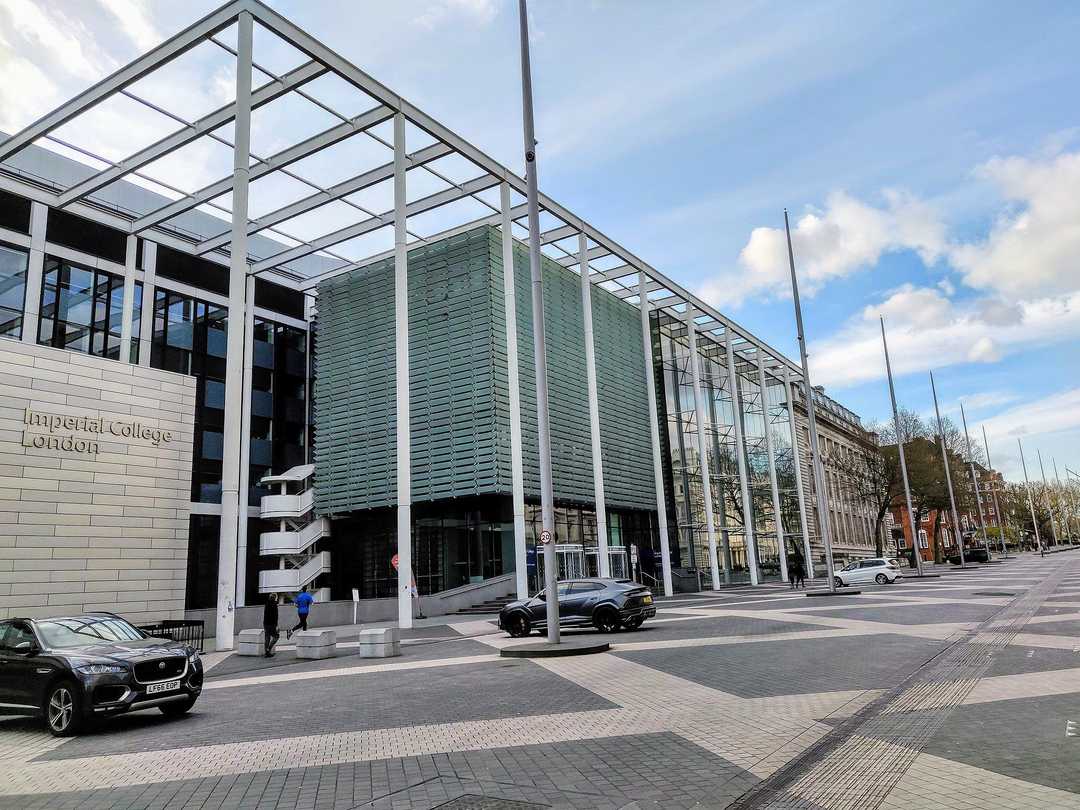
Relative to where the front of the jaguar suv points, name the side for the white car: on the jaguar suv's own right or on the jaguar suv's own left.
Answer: on the jaguar suv's own left

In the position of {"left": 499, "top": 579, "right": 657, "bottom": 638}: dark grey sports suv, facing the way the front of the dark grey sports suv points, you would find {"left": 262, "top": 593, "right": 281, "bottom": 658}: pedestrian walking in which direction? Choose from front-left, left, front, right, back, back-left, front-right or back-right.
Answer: front-left

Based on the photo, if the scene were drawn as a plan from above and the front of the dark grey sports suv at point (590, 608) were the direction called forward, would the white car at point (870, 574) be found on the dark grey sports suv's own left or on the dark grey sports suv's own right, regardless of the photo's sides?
on the dark grey sports suv's own right

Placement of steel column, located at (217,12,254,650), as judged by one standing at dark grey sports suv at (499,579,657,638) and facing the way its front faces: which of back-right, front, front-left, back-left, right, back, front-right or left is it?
front-left

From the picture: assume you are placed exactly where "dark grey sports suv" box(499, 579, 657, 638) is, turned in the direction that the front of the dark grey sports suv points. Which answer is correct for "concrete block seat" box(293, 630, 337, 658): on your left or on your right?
on your left

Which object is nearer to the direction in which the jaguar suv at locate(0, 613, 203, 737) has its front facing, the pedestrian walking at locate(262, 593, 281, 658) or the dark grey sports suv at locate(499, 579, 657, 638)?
the dark grey sports suv

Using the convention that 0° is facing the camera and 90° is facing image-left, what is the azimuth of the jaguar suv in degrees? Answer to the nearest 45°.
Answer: approximately 315°

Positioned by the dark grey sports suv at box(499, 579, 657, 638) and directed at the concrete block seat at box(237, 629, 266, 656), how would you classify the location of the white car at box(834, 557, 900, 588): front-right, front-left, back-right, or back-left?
back-right

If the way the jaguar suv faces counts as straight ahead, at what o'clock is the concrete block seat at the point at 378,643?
The concrete block seat is roughly at 9 o'clock from the jaguar suv.

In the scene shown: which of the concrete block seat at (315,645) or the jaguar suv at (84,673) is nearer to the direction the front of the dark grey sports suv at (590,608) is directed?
the concrete block seat
